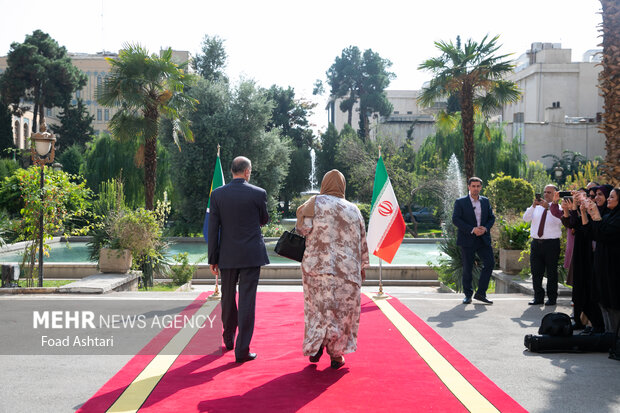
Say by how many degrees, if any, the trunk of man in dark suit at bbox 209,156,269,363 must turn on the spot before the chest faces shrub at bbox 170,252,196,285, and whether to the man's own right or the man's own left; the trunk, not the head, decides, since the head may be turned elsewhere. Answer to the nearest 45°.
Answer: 0° — they already face it

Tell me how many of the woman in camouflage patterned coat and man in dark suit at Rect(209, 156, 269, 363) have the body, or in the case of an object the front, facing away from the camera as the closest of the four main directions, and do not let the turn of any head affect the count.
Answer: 2

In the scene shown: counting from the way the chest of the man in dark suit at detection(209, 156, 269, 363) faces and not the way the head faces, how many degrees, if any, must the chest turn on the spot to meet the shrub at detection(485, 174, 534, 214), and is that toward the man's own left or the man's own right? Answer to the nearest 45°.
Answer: approximately 45° to the man's own right

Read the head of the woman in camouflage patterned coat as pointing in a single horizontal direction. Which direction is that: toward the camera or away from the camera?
away from the camera

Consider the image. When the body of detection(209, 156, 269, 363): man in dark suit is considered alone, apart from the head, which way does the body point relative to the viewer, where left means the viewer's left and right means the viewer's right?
facing away from the viewer

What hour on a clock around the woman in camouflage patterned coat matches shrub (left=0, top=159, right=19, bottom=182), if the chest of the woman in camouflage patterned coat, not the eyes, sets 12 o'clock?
The shrub is roughly at 11 o'clock from the woman in camouflage patterned coat.

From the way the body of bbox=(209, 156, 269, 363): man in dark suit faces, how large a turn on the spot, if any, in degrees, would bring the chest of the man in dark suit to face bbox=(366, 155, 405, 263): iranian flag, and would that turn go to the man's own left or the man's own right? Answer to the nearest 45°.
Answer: approximately 45° to the man's own right

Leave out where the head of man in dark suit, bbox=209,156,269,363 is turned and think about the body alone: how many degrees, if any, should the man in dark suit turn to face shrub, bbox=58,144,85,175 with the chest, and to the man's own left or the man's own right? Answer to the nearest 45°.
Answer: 0° — they already face it

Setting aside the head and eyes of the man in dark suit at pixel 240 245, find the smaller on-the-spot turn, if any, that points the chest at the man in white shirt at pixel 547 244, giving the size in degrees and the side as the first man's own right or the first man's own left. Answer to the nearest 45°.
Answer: approximately 45° to the first man's own right

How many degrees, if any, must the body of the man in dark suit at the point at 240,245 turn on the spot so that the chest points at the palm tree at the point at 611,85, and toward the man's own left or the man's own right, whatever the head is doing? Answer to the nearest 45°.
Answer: approximately 45° to the man's own right

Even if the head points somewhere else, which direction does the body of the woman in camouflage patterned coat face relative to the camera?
away from the camera
